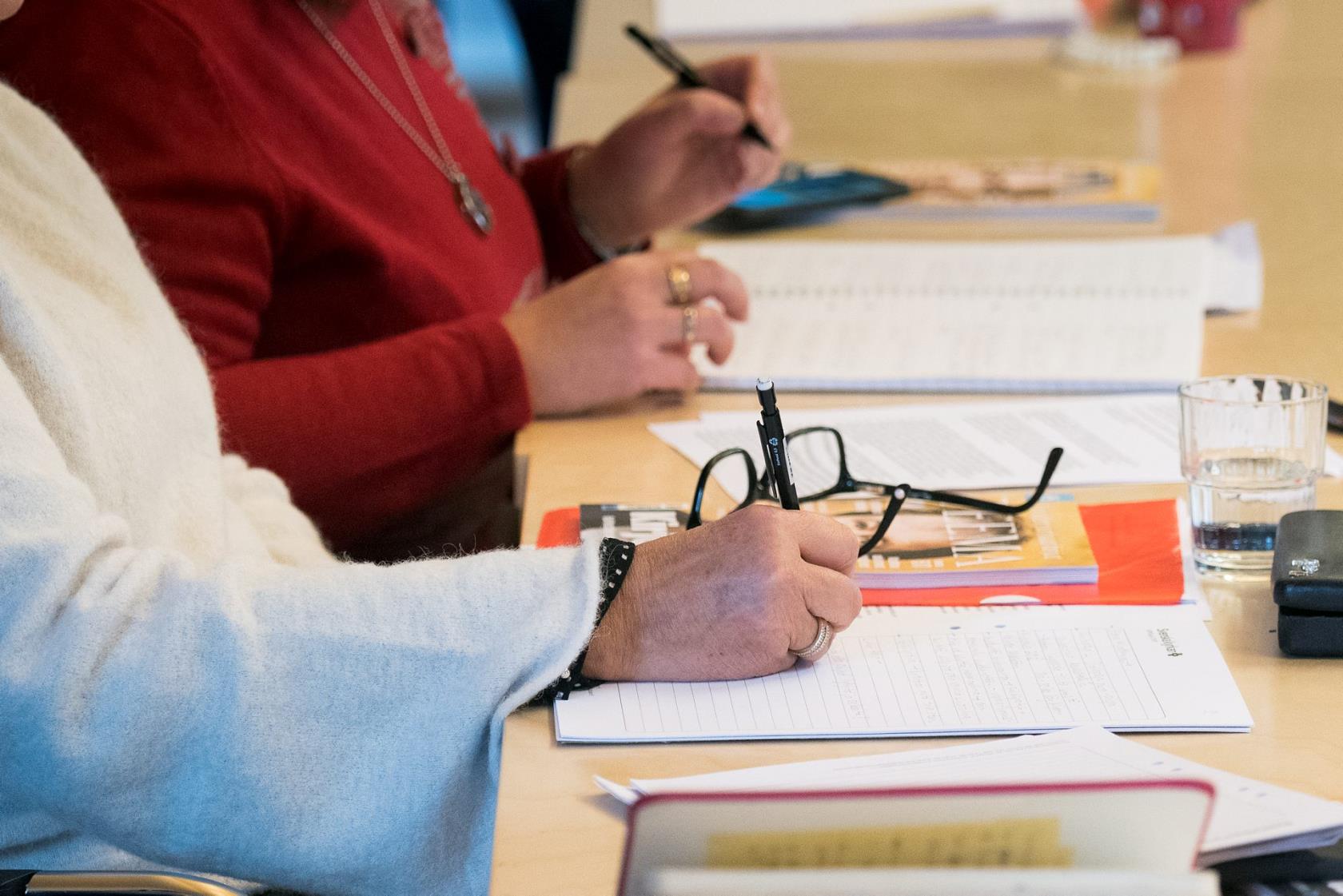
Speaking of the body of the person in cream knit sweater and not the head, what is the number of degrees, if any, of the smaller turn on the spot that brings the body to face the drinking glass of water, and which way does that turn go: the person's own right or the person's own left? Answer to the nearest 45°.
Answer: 0° — they already face it

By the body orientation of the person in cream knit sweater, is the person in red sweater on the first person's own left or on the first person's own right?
on the first person's own left

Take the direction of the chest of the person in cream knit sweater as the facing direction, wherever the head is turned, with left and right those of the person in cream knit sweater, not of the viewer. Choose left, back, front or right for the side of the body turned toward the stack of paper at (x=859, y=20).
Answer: left

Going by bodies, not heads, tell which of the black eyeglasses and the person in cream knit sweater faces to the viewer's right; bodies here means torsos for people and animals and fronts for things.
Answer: the person in cream knit sweater

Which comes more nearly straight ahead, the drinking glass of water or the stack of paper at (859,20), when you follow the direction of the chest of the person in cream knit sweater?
the drinking glass of water

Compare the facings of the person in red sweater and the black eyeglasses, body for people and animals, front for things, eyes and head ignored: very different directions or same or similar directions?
very different directions

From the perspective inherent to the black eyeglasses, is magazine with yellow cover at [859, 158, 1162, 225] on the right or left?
on its right

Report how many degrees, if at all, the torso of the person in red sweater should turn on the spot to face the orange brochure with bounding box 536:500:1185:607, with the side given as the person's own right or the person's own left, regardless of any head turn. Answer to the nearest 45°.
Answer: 0° — they already face it

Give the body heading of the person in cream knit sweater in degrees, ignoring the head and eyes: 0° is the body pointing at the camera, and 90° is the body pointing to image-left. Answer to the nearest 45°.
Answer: approximately 270°

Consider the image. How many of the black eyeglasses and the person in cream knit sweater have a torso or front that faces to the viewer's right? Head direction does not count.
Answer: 1
